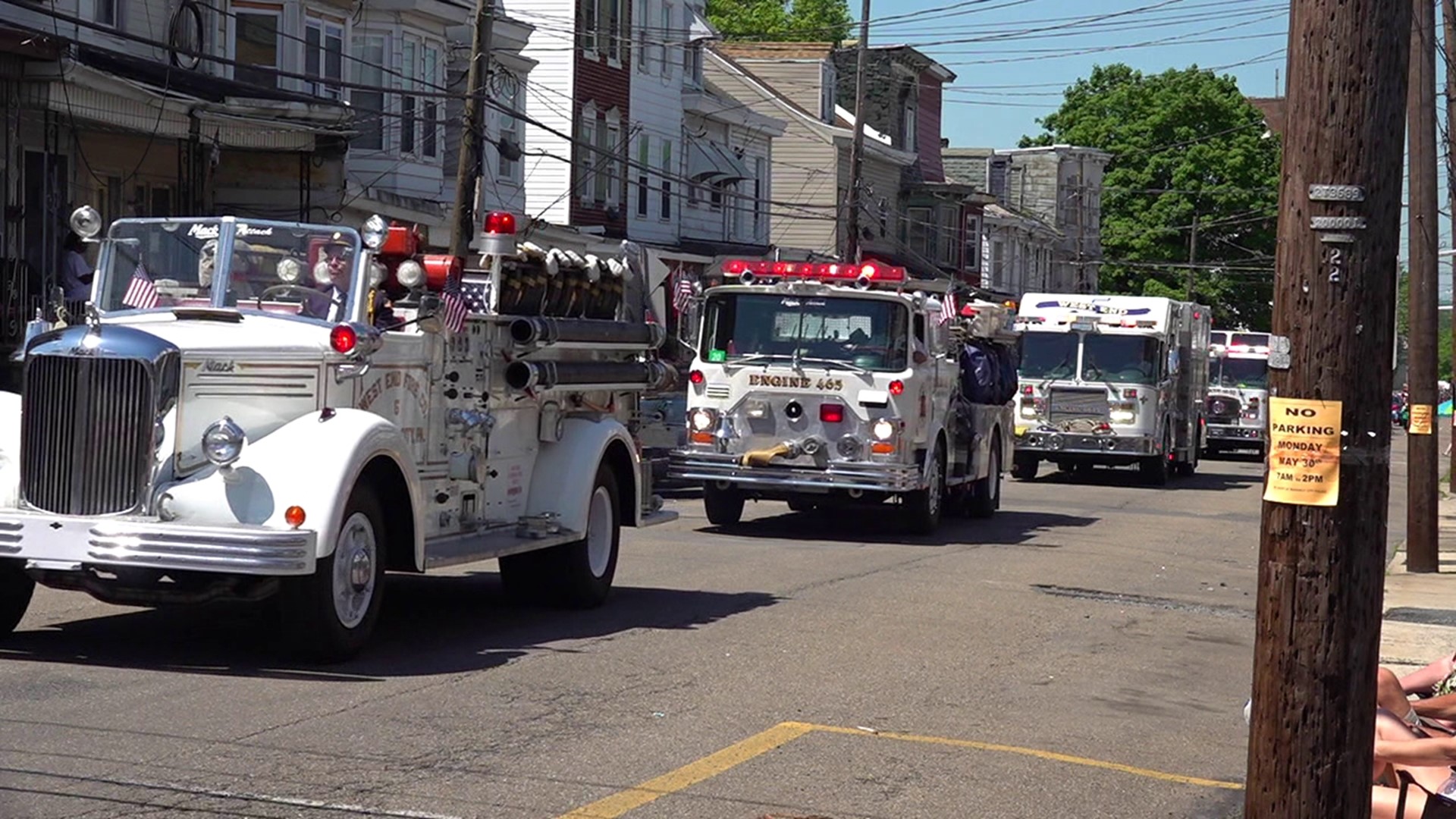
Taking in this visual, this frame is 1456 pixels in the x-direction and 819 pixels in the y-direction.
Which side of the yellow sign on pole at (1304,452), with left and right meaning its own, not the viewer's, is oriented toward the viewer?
front

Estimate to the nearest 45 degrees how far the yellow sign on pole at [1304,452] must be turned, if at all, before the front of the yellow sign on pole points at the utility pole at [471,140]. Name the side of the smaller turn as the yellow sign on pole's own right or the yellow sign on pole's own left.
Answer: approximately 135° to the yellow sign on pole's own right

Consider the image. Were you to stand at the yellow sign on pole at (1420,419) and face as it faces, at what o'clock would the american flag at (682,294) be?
The american flag is roughly at 2 o'clock from the yellow sign on pole.

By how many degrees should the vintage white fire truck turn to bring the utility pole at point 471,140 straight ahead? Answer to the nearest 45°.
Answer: approximately 135° to its right

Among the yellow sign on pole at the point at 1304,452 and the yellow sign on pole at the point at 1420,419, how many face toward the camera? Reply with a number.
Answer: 2

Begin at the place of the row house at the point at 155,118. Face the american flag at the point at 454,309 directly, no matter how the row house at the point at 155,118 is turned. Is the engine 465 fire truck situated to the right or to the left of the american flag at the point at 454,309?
left

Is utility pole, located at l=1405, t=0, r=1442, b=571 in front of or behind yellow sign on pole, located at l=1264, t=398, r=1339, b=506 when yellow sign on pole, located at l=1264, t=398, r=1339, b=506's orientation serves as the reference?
behind

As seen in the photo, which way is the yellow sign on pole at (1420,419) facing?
toward the camera

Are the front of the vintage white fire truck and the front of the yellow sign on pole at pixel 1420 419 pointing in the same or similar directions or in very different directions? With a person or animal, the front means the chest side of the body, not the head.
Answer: same or similar directions

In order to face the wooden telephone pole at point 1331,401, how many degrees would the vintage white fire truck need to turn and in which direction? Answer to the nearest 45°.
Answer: approximately 90° to its left

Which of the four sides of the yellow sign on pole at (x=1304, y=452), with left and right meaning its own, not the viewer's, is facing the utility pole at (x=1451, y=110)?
back

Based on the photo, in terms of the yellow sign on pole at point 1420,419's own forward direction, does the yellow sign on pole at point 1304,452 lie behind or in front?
in front

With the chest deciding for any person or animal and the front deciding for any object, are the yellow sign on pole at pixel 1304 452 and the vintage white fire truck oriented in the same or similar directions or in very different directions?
same or similar directions

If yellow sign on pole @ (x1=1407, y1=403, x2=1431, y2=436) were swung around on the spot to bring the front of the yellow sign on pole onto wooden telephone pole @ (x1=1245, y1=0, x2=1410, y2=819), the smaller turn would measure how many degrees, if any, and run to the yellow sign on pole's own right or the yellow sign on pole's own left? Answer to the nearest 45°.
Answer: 0° — it already faces it

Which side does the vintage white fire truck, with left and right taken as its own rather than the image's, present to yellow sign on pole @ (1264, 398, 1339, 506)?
left

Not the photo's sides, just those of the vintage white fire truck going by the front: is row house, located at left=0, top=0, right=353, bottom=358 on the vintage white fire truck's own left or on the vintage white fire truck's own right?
on the vintage white fire truck's own right
